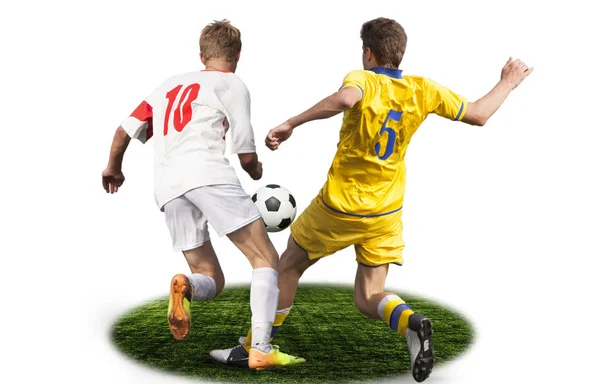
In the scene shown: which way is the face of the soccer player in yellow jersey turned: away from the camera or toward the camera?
away from the camera

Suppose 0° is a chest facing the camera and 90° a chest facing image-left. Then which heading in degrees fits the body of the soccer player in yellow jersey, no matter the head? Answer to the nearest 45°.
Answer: approximately 135°

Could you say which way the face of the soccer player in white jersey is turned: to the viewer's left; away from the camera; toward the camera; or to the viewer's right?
away from the camera

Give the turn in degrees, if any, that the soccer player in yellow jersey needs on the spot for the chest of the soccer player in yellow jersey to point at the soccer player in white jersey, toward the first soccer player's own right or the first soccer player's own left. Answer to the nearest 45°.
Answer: approximately 45° to the first soccer player's own left

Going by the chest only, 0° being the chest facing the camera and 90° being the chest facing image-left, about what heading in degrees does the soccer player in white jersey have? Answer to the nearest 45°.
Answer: approximately 225°

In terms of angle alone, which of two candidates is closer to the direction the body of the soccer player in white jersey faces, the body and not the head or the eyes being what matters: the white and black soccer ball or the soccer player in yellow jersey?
the white and black soccer ball
